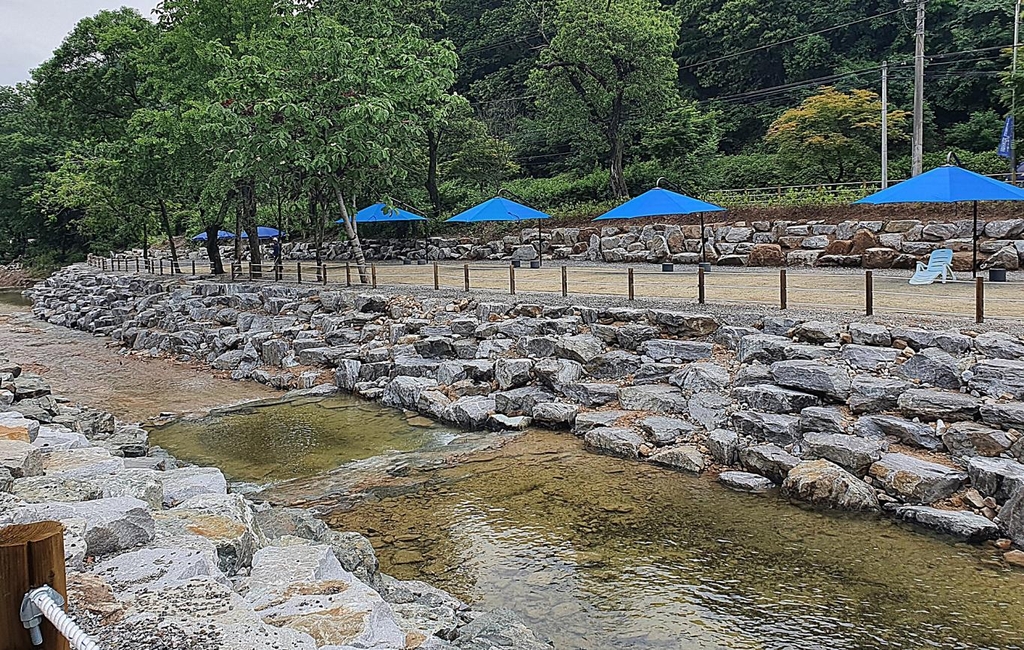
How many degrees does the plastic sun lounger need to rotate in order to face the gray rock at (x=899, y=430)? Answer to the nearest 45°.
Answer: approximately 45° to its left

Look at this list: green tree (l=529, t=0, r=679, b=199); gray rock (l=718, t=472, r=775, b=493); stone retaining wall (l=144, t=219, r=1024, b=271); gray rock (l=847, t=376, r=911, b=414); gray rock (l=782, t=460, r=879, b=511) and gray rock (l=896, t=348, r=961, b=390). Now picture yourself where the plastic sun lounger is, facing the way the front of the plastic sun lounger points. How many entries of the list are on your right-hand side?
2

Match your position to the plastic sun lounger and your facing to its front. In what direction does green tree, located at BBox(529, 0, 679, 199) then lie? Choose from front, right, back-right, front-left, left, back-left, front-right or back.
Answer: right

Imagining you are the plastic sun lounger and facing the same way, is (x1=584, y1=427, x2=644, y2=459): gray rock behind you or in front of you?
in front

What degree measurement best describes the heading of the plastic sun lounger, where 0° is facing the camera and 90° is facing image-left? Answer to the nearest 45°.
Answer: approximately 45°

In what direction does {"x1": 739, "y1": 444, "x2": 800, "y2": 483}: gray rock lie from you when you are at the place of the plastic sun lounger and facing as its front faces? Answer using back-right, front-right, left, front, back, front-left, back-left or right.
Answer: front-left

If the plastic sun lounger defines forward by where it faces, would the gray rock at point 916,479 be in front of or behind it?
in front

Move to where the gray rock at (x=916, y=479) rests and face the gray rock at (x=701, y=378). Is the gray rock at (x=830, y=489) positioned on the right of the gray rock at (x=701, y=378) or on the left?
left

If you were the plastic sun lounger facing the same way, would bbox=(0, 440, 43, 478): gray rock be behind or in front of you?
in front

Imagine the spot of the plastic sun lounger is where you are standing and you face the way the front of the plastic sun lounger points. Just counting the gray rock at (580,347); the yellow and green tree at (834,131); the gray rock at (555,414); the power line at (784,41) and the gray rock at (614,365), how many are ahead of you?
3

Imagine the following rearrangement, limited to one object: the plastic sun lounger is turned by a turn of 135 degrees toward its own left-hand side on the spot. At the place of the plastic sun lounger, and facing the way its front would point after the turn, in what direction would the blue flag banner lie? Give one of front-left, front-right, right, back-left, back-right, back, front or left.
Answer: left

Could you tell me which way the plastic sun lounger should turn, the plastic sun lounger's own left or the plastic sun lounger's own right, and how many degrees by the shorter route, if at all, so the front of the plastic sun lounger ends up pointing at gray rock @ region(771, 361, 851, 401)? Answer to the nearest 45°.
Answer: approximately 45° to the plastic sun lounger's own left
